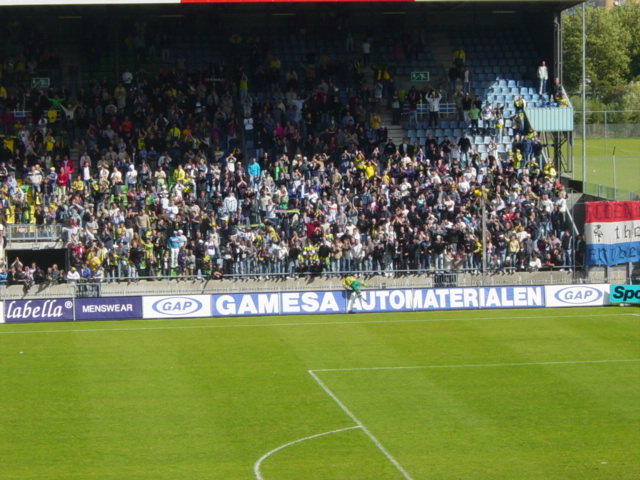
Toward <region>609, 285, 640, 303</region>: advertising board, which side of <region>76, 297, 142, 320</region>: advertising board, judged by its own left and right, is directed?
left

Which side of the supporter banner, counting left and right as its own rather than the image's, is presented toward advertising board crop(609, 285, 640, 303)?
front

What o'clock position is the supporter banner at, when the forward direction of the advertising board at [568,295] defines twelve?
The supporter banner is roughly at 7 o'clock from the advertising board.

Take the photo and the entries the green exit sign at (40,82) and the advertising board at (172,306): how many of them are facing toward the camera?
2

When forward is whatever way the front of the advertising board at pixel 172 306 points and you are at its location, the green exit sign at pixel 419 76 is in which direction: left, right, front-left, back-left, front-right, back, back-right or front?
back-left

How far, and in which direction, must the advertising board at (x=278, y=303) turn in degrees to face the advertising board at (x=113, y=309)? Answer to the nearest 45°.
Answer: approximately 90° to its right

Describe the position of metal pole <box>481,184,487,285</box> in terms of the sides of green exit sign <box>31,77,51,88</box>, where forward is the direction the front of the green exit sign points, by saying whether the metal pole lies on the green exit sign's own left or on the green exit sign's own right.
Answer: on the green exit sign's own left

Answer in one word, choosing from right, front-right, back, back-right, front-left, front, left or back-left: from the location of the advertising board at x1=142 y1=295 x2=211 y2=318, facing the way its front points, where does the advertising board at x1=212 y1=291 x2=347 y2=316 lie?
left

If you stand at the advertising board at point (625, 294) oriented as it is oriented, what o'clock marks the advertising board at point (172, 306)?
the advertising board at point (172, 306) is roughly at 2 o'clock from the advertising board at point (625, 294).

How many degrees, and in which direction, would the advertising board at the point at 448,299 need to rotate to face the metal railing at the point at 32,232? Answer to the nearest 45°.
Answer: approximately 90° to its right
